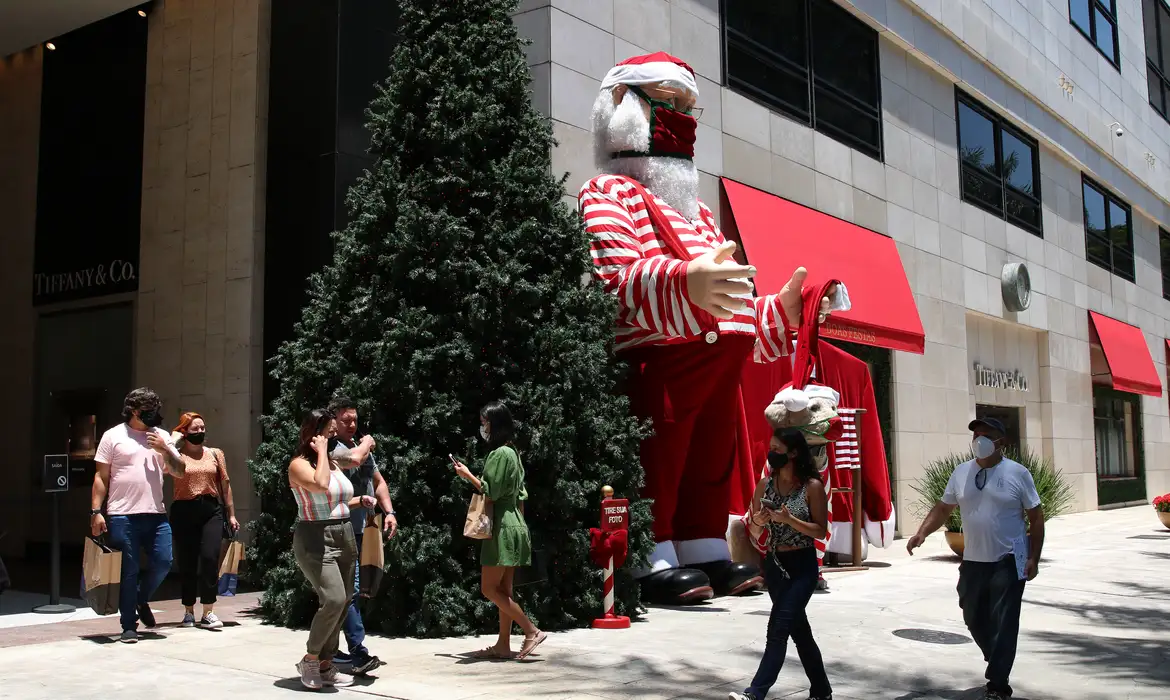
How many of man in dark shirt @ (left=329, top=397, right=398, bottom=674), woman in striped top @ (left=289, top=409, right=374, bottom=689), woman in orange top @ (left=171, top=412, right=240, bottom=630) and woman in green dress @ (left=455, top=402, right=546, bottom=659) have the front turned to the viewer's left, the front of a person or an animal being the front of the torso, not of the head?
1

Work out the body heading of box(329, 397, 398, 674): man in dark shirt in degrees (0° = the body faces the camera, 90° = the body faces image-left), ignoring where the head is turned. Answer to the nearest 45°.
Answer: approximately 315°

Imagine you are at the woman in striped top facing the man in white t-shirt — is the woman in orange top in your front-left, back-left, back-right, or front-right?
back-left

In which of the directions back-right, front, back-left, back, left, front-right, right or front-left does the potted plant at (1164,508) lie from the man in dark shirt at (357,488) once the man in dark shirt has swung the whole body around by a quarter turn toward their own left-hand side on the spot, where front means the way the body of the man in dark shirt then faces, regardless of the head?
front

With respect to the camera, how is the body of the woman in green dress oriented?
to the viewer's left

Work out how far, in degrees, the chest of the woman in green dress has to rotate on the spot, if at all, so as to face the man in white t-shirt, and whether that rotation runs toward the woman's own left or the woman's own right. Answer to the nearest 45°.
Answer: approximately 180°

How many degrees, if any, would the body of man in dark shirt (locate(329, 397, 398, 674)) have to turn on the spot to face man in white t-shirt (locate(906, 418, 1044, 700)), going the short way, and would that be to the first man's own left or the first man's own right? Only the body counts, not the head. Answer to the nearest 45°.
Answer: approximately 45° to the first man's own left

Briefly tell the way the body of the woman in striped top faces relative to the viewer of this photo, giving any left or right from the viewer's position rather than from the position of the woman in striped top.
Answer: facing the viewer and to the right of the viewer

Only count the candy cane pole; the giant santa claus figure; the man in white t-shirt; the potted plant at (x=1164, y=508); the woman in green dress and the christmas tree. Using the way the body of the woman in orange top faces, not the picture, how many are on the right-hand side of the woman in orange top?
0

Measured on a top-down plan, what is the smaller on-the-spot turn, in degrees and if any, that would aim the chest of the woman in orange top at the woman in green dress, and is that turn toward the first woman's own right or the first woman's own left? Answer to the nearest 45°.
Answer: approximately 45° to the first woman's own left

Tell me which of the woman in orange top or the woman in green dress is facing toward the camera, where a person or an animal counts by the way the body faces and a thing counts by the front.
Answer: the woman in orange top

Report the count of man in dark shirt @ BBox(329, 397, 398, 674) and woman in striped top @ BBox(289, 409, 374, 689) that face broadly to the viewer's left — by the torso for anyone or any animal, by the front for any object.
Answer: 0

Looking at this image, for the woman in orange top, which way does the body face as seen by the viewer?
toward the camera

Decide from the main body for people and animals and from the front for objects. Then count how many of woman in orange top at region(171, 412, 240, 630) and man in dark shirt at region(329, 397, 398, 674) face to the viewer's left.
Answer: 0

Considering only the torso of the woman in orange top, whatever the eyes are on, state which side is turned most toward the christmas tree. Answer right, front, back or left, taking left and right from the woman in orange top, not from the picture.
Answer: left

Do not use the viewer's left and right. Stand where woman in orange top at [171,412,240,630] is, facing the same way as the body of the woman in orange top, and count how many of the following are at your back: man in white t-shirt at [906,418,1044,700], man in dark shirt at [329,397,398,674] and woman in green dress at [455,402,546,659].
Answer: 0

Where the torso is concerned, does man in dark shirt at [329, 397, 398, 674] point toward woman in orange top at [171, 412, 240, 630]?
no
